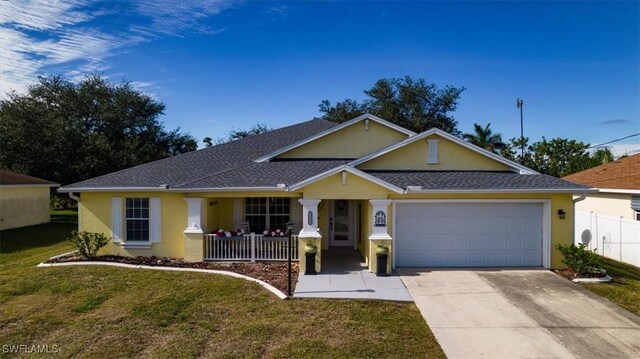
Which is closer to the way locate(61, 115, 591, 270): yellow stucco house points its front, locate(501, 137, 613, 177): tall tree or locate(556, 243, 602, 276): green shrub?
the green shrub

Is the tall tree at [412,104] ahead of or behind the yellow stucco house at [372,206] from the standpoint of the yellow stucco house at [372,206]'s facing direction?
behind

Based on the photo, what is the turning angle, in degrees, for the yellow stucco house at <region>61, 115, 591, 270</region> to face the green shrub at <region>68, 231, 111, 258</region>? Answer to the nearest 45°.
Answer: approximately 90° to its right

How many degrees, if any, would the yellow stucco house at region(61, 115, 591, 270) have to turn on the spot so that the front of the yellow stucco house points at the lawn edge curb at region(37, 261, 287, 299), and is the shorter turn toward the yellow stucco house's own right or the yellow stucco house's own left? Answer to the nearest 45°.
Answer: approximately 90° to the yellow stucco house's own right

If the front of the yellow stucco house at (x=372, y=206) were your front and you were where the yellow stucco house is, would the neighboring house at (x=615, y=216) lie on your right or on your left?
on your left

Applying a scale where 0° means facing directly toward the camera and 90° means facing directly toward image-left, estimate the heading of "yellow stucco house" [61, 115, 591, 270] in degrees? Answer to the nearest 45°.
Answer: approximately 0°
